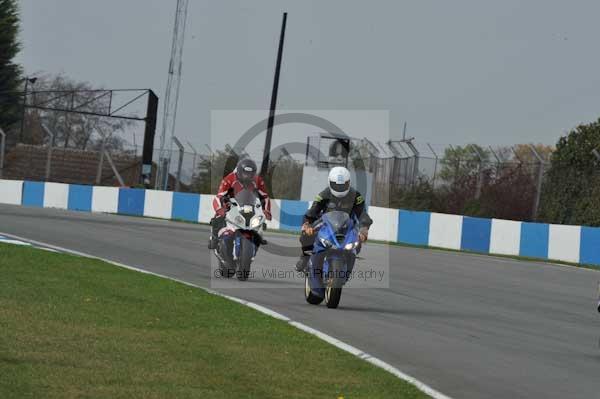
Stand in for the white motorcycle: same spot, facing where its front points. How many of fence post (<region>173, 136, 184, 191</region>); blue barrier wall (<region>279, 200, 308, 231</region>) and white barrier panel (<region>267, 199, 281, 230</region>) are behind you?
3

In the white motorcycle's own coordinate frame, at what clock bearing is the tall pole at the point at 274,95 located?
The tall pole is roughly at 6 o'clock from the white motorcycle.

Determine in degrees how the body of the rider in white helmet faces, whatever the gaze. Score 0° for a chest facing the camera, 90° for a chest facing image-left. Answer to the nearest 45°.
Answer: approximately 0°

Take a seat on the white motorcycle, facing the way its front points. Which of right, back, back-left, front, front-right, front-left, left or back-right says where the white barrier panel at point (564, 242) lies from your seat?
back-left

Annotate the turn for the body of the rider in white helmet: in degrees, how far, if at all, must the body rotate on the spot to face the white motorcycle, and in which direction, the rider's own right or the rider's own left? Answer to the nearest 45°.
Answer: approximately 135° to the rider's own right

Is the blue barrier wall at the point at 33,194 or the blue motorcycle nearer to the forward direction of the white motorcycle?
the blue motorcycle

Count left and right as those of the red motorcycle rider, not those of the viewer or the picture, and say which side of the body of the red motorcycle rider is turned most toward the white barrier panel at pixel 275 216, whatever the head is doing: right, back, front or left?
back

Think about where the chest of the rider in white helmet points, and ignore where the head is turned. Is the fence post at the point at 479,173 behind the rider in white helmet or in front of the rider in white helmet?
behind

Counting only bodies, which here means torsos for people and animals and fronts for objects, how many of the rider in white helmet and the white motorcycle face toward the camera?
2
